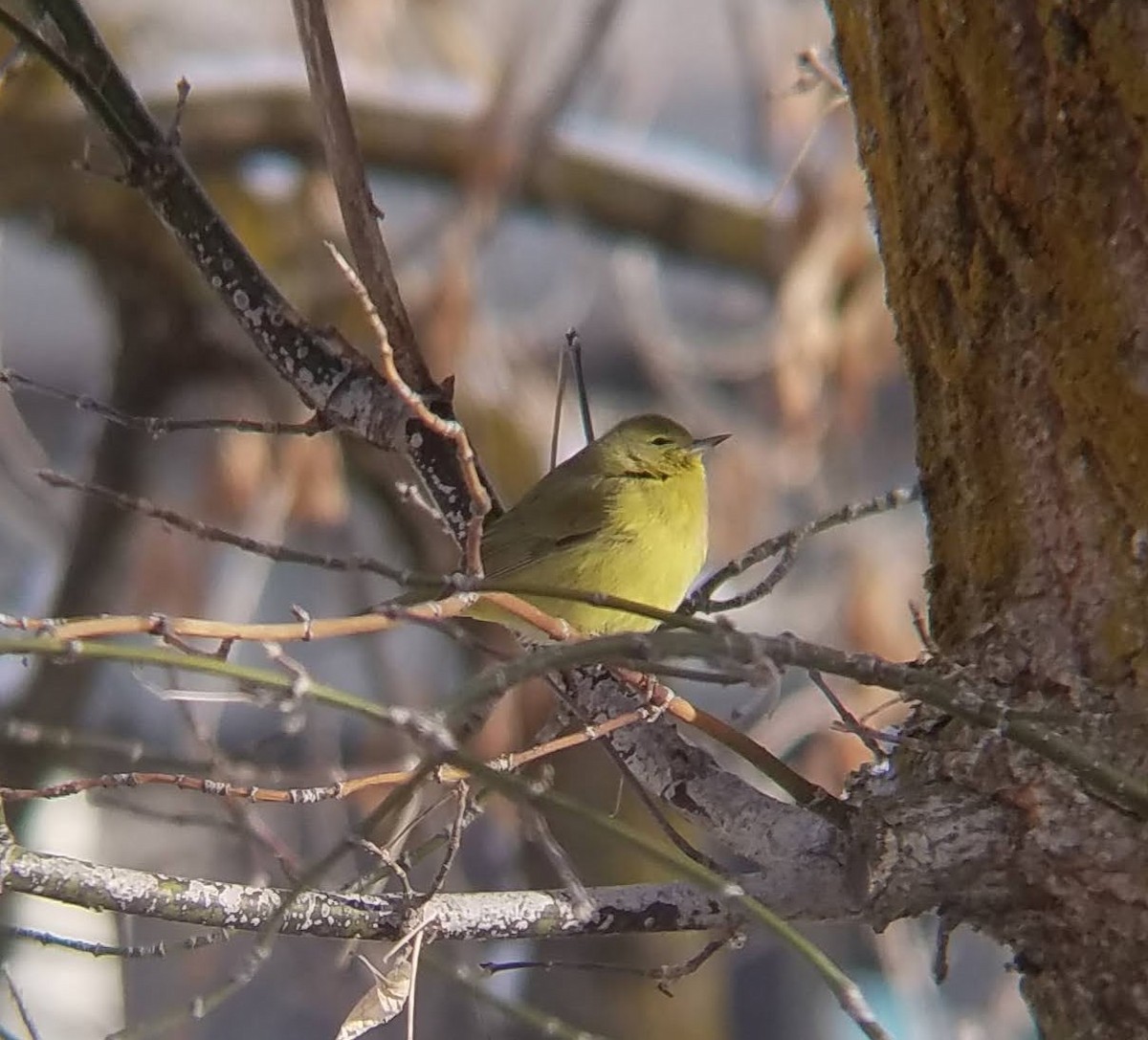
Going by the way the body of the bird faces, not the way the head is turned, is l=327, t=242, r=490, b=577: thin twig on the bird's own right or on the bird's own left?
on the bird's own right

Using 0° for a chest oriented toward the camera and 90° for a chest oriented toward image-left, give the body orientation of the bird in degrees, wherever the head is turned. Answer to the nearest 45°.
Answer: approximately 270°

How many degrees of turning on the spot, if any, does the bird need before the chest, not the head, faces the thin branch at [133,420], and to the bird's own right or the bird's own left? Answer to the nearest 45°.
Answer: approximately 90° to the bird's own right
